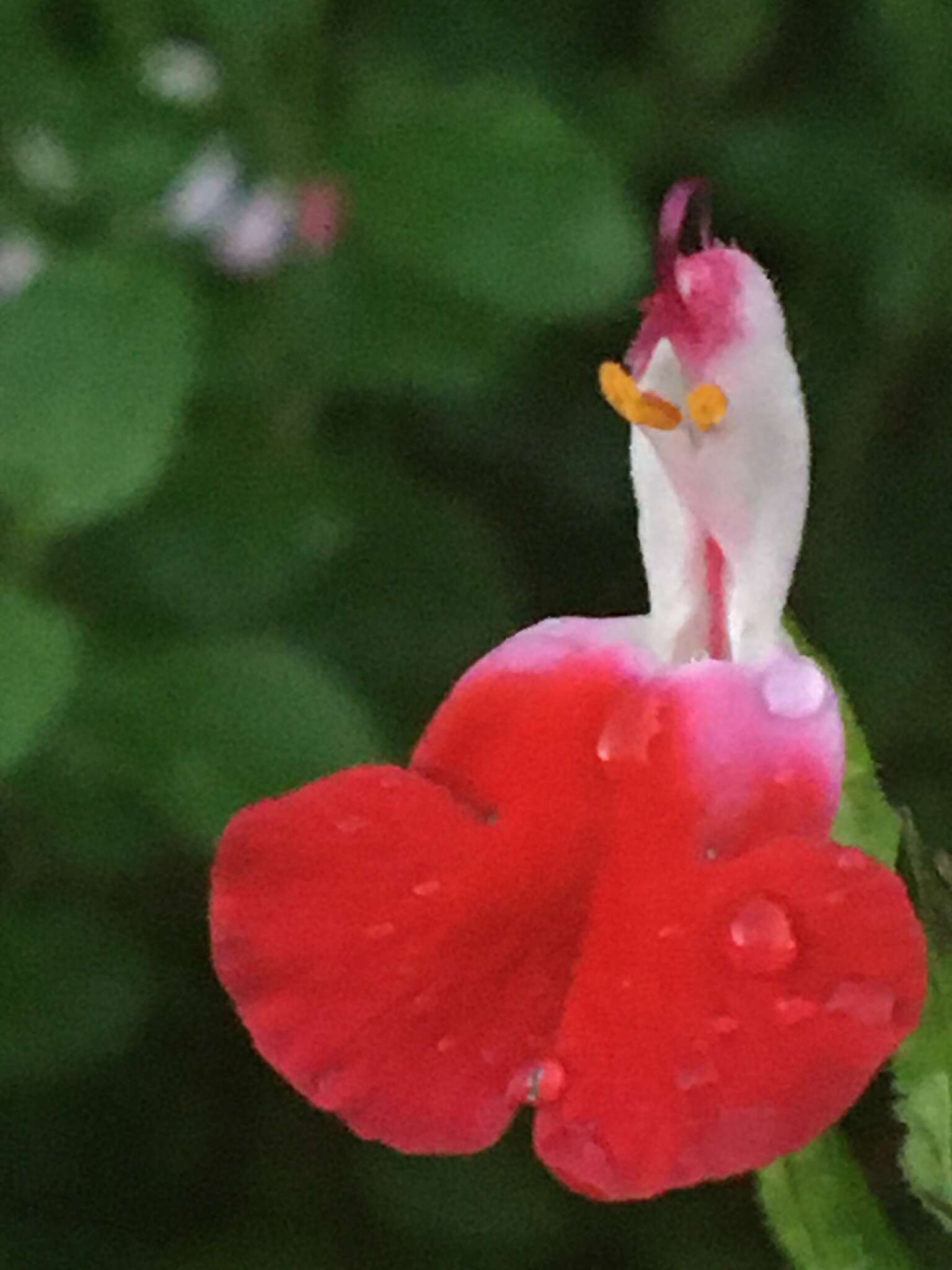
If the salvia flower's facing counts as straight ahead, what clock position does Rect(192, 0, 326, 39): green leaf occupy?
The green leaf is roughly at 4 o'clock from the salvia flower.

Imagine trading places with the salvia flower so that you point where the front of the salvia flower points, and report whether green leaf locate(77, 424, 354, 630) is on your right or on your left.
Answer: on your right

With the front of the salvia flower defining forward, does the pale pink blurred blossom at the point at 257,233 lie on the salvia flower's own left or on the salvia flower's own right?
on the salvia flower's own right

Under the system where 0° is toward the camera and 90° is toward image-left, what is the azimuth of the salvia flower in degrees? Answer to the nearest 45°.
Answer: approximately 45°

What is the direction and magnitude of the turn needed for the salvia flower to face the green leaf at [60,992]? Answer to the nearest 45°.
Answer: approximately 90° to its right

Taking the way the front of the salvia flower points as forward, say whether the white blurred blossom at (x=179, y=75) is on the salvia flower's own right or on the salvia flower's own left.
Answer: on the salvia flower's own right
